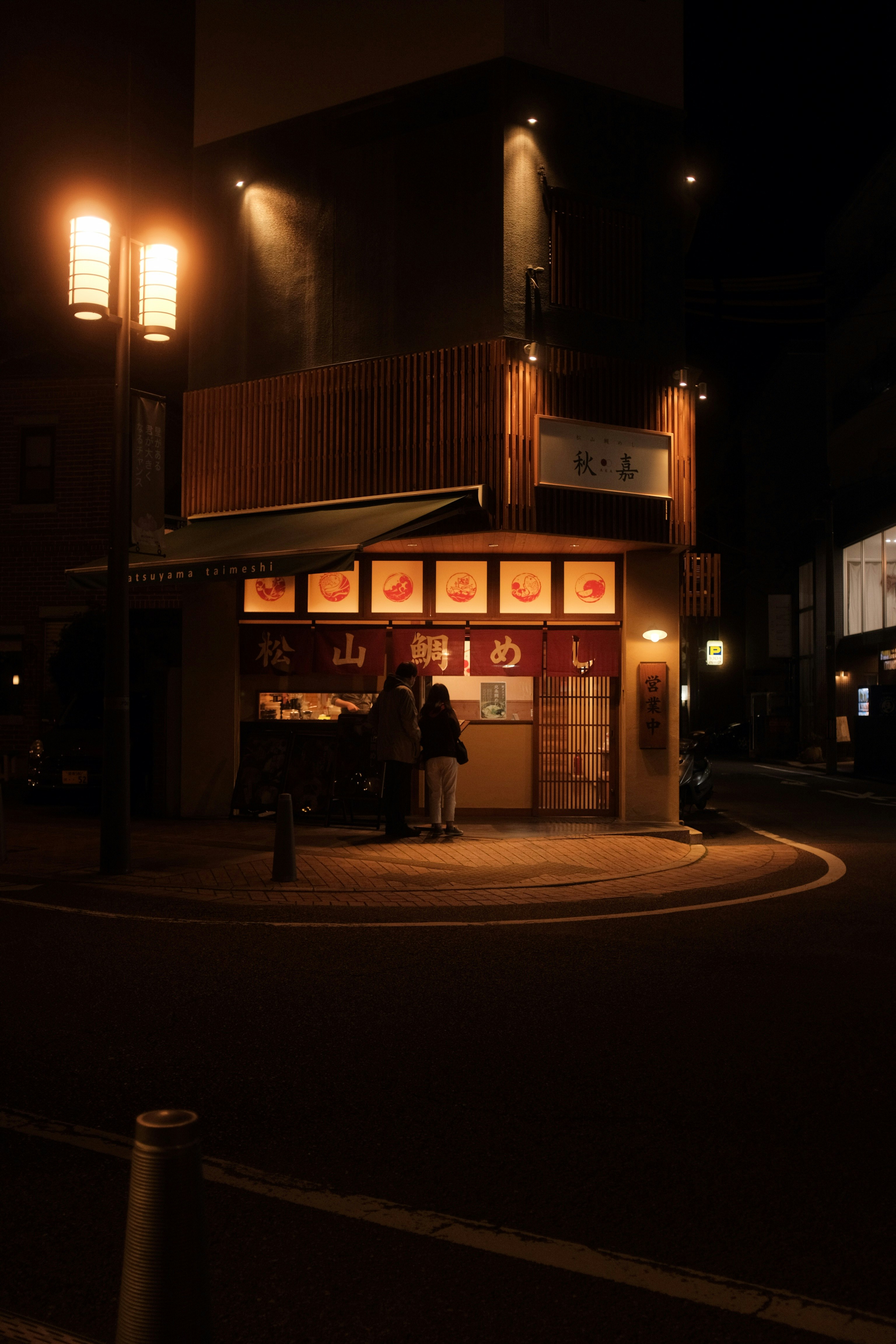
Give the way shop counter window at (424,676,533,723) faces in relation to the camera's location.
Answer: facing the viewer

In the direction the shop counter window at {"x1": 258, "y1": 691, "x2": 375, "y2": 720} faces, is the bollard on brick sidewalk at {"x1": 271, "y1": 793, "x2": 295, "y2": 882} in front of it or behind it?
in front

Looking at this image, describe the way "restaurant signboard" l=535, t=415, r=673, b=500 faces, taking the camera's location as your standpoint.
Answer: facing the viewer and to the right of the viewer

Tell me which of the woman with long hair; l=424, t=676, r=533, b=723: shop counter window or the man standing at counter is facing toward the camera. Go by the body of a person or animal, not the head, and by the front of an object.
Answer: the shop counter window

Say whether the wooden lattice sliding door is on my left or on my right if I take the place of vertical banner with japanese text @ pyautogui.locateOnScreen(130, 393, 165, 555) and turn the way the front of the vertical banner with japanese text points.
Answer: on my left

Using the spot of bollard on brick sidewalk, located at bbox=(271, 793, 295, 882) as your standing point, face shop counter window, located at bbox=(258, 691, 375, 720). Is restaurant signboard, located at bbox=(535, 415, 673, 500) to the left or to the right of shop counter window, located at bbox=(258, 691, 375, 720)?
right

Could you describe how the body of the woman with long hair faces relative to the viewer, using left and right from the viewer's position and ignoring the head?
facing away from the viewer and to the right of the viewer

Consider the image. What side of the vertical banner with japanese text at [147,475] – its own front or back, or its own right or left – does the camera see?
front

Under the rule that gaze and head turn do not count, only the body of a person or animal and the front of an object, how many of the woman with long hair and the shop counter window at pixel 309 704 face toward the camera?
1

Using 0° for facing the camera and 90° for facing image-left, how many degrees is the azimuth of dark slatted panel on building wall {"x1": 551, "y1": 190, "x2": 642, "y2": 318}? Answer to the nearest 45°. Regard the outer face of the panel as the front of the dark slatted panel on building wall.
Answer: approximately 315°

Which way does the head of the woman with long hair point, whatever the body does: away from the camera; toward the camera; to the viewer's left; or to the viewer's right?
away from the camera

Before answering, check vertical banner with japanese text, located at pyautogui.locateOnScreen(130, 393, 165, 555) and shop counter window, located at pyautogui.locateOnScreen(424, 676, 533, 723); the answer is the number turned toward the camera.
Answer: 2

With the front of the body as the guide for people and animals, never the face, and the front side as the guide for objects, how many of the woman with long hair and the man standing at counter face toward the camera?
0
